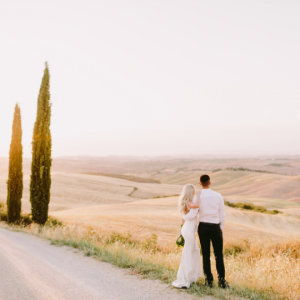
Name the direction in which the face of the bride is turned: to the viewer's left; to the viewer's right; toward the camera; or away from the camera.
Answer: away from the camera

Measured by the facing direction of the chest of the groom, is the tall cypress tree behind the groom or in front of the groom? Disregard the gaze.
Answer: in front

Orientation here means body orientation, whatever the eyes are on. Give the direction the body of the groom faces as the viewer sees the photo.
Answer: away from the camera

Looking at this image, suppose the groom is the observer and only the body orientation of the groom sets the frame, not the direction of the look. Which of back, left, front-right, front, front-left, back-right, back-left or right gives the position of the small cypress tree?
front-left
